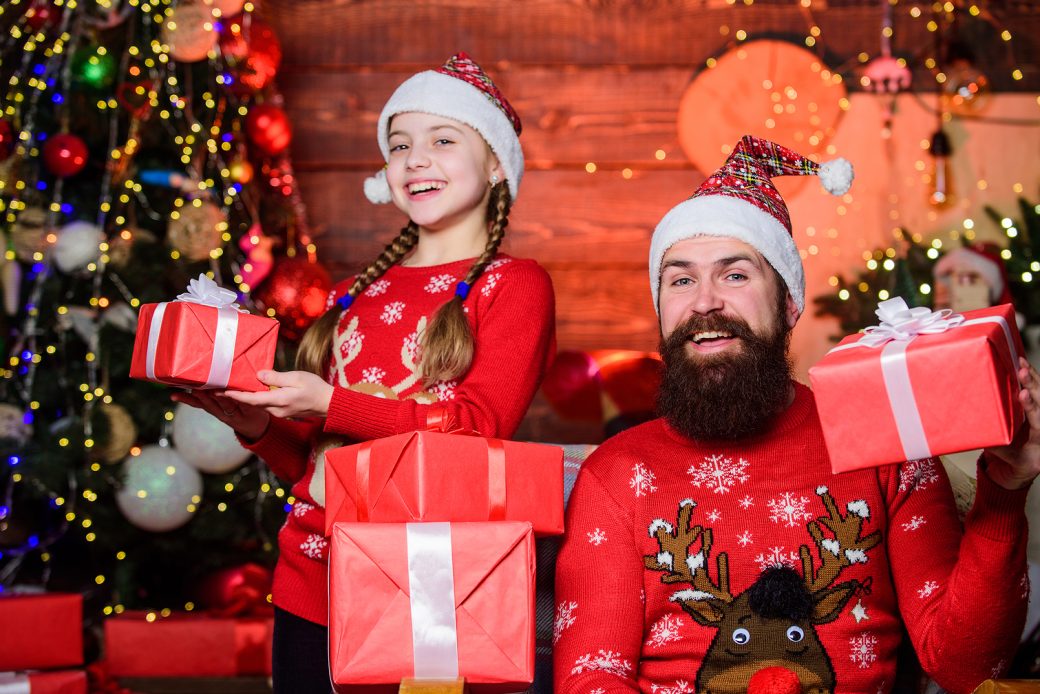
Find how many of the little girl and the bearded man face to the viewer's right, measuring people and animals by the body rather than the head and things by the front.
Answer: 0

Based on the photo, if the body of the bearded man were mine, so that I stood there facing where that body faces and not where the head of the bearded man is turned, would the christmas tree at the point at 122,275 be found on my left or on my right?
on my right

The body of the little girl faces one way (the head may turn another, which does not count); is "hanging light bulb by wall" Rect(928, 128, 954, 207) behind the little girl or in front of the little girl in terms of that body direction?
behind

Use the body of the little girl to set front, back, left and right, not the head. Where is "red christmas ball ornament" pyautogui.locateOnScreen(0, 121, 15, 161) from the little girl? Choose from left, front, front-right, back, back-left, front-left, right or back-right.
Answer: right

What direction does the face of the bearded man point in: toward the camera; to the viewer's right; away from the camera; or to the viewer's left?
toward the camera

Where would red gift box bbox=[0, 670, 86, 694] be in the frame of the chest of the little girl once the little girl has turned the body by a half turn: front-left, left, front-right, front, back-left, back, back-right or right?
left

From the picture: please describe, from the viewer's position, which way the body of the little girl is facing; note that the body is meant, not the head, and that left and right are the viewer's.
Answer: facing the viewer and to the left of the viewer

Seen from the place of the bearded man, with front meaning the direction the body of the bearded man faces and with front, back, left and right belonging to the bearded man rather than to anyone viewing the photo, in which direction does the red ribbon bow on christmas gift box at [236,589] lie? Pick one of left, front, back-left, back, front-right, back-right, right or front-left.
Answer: back-right

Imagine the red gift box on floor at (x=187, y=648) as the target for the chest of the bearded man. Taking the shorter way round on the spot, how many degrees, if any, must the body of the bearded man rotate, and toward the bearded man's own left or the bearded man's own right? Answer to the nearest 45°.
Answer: approximately 135° to the bearded man's own right

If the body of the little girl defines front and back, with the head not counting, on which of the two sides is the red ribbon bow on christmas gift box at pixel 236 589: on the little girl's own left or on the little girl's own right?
on the little girl's own right

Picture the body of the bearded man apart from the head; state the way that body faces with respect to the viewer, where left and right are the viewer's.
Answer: facing the viewer

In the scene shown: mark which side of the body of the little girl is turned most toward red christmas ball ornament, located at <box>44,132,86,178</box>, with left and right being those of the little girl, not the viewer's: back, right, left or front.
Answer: right
